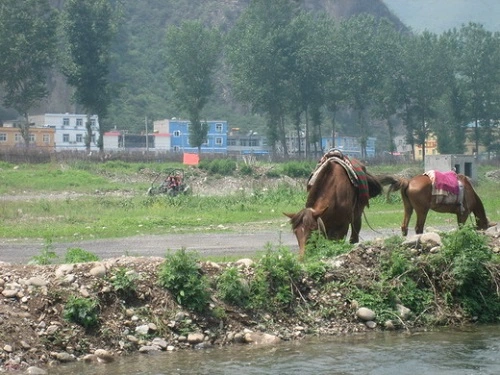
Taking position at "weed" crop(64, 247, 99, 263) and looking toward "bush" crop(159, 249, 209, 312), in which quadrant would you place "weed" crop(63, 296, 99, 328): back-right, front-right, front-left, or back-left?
front-right

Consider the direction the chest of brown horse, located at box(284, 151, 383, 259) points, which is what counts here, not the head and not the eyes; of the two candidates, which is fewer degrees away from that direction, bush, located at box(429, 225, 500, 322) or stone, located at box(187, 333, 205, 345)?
the stone

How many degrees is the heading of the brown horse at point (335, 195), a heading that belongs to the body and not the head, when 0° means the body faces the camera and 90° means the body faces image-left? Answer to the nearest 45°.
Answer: approximately 45°

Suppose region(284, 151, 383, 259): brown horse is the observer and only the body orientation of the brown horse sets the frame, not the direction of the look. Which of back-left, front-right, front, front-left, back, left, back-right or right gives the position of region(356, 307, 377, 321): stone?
front-left

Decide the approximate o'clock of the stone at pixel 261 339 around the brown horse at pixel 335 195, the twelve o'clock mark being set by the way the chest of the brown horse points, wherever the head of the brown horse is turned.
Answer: The stone is roughly at 11 o'clock from the brown horse.

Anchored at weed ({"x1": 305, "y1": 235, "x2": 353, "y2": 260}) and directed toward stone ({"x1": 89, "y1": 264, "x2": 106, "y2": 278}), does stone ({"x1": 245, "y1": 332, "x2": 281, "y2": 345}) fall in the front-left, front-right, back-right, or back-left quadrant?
front-left

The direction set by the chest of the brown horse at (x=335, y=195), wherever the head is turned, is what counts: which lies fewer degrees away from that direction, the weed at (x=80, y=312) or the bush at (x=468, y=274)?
the weed

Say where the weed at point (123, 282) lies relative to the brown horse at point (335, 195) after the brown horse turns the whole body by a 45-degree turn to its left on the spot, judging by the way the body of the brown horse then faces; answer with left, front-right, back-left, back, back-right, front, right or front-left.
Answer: front-right

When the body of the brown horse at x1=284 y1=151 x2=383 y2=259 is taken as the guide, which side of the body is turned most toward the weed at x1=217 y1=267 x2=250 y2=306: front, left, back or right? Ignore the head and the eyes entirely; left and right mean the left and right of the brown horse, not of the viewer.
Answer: front

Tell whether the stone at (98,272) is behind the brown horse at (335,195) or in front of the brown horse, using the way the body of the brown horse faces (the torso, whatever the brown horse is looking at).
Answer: in front

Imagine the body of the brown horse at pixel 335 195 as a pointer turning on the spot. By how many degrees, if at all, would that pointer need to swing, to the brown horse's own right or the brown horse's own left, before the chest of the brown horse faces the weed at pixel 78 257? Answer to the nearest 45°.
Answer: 0° — it already faces it

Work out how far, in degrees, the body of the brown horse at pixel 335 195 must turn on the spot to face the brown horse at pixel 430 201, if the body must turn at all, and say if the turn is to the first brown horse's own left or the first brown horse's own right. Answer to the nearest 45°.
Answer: approximately 180°

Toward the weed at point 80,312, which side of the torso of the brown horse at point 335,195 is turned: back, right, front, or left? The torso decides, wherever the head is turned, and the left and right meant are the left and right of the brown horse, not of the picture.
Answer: front
